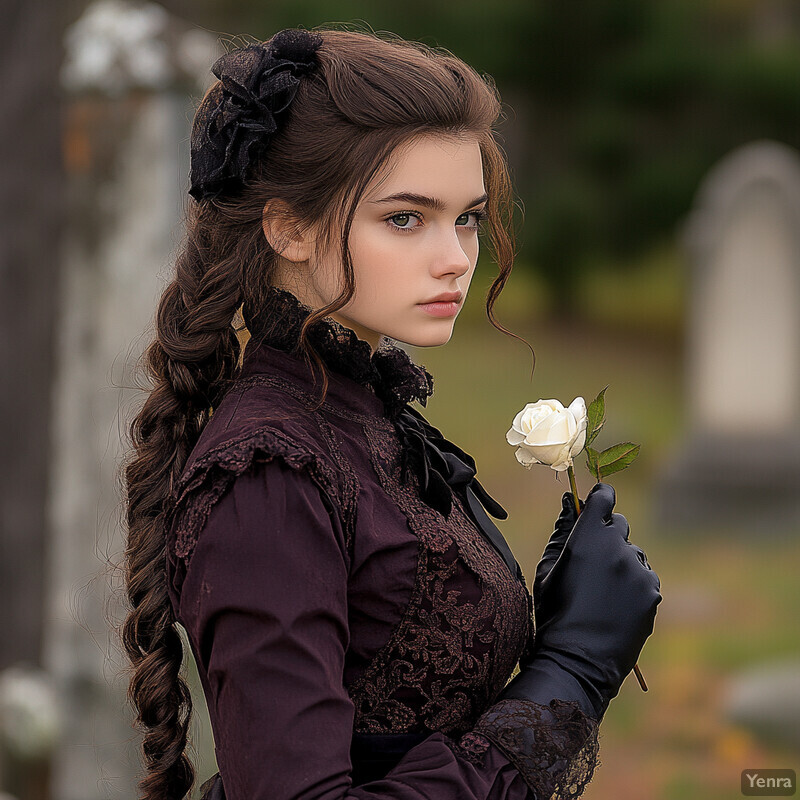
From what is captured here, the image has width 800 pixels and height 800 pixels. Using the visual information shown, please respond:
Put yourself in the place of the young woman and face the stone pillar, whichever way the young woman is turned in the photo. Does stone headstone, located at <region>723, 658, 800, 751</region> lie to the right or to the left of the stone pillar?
right

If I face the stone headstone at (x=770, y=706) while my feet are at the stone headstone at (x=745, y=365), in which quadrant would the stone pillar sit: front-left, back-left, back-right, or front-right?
front-right

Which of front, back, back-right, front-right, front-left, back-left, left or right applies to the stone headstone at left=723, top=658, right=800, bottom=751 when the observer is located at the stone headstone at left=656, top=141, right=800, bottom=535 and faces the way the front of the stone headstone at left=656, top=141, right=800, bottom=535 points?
front

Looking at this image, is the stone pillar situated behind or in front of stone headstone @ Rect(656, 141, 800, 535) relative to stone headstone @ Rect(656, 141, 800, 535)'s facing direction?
in front

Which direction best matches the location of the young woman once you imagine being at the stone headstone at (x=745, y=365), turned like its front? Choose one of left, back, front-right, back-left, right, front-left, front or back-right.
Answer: front

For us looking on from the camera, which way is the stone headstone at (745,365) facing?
facing the viewer

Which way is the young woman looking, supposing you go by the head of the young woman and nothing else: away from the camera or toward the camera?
toward the camera
